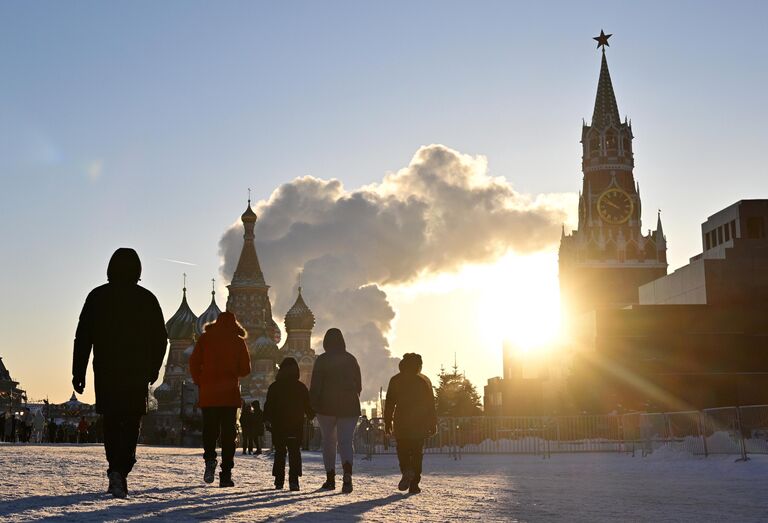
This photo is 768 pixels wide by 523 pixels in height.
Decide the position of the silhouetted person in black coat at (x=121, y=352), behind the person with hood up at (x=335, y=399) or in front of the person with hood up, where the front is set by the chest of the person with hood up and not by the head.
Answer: behind

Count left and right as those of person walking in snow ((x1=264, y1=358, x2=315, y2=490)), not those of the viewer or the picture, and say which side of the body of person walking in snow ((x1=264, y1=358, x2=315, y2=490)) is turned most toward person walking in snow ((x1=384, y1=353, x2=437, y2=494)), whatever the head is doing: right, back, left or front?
right

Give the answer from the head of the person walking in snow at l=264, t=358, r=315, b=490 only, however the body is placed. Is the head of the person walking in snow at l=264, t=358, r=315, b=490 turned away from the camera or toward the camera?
away from the camera

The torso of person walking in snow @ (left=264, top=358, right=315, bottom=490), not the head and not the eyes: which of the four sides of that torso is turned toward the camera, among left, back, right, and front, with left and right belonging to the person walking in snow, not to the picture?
back

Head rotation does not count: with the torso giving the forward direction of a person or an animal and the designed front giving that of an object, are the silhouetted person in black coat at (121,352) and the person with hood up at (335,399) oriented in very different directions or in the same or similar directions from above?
same or similar directions

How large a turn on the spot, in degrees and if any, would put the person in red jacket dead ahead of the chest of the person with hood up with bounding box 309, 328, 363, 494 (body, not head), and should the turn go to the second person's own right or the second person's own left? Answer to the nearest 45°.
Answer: approximately 135° to the second person's own left

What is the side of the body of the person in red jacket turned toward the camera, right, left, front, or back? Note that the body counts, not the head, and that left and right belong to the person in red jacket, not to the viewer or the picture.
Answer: back

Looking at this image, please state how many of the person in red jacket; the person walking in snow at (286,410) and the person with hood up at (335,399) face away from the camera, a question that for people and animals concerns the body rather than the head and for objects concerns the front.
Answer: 3

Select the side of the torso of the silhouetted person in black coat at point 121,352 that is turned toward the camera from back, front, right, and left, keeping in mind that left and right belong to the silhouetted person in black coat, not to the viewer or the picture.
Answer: back

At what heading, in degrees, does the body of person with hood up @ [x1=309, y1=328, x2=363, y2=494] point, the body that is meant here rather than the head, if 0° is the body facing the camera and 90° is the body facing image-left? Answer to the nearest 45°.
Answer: approximately 180°

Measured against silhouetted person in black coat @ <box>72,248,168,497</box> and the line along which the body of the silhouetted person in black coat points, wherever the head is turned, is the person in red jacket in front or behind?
in front

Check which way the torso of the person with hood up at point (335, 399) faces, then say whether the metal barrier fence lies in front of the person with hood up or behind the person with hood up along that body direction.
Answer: in front

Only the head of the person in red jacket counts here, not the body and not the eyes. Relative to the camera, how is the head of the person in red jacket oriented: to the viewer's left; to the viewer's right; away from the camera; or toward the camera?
away from the camera

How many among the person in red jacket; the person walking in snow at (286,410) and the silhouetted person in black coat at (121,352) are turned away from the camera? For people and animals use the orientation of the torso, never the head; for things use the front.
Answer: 3

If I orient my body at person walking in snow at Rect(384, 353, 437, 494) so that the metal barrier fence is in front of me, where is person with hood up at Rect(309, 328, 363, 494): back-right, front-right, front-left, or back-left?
back-left
